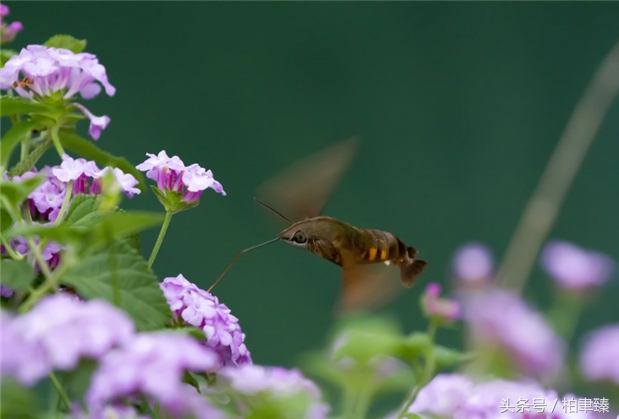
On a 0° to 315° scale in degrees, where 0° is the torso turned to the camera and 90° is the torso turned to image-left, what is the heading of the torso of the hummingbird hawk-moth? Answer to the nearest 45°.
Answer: approximately 90°
